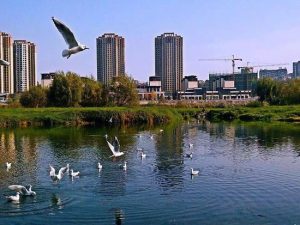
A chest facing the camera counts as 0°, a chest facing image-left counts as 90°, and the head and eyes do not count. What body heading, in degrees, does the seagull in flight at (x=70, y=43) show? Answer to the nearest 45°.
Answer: approximately 270°

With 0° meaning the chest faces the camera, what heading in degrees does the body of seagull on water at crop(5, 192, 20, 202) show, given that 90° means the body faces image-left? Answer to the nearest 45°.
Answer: approximately 270°

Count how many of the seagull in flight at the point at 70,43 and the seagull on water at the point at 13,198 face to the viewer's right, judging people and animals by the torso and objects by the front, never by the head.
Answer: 2
